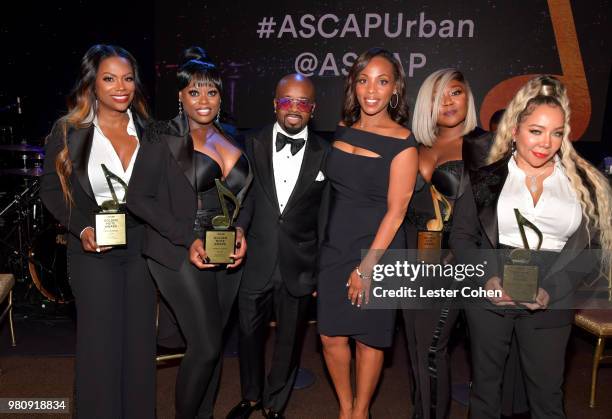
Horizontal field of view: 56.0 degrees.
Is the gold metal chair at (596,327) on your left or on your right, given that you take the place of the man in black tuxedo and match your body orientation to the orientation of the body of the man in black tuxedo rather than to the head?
on your left

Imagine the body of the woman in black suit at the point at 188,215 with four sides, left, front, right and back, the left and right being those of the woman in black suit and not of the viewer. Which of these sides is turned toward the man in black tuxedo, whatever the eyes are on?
left

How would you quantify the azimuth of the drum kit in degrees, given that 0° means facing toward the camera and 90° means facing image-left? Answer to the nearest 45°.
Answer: approximately 315°

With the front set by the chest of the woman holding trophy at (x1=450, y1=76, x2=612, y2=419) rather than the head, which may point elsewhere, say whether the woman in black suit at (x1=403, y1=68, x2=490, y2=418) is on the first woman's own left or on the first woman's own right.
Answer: on the first woman's own right

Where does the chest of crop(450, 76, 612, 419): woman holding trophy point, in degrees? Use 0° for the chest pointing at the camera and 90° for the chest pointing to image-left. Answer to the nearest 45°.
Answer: approximately 0°

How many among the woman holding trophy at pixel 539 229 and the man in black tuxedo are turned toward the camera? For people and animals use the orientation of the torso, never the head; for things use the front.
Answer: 2

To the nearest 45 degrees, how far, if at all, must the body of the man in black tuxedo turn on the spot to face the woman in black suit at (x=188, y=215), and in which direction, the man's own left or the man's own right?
approximately 45° to the man's own right

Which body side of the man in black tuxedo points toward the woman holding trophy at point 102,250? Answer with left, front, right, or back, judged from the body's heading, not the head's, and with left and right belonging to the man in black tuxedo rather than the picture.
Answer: right
